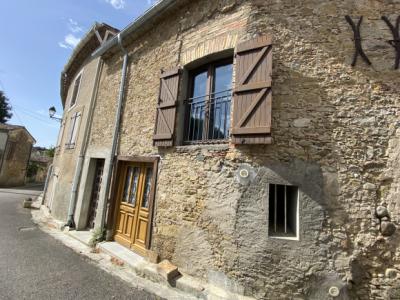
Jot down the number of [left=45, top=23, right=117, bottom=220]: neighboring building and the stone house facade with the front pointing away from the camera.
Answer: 0

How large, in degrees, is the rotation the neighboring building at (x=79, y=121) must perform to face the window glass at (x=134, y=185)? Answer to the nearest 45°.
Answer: approximately 90° to its left

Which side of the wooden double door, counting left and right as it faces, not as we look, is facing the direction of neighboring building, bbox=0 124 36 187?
right

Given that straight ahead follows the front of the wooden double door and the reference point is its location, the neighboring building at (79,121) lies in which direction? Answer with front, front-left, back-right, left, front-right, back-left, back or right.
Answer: right

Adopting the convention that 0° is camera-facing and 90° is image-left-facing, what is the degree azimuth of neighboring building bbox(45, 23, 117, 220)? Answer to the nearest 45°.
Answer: approximately 45°
